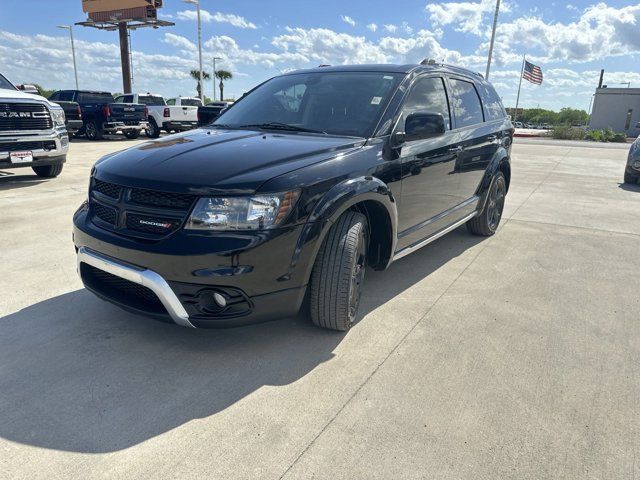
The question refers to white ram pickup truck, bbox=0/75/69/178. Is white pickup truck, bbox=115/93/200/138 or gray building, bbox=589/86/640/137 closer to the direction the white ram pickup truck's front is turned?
the gray building

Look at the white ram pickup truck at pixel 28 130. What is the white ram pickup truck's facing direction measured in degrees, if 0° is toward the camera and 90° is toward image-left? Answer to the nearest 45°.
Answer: approximately 315°

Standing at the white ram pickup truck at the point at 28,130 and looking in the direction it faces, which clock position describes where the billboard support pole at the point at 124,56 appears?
The billboard support pole is roughly at 8 o'clock from the white ram pickup truck.

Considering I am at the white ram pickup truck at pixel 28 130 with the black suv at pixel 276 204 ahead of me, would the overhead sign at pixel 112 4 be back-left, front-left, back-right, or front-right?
back-left

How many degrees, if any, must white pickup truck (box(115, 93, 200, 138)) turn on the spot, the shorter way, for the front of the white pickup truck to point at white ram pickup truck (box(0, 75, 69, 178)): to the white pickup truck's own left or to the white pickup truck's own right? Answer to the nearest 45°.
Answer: approximately 135° to the white pickup truck's own left

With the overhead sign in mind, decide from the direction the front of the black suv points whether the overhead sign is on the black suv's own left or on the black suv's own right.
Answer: on the black suv's own right

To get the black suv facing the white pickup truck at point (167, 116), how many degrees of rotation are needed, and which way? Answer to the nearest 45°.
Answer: approximately 135° to its right

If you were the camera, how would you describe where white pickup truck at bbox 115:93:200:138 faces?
facing away from the viewer and to the left of the viewer

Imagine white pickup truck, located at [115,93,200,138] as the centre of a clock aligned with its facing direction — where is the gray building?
The gray building is roughly at 4 o'clock from the white pickup truck.

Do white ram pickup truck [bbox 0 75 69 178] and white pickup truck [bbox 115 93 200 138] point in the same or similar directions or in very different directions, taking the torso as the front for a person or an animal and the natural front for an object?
very different directions

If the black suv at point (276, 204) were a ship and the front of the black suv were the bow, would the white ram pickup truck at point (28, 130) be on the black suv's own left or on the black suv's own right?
on the black suv's own right

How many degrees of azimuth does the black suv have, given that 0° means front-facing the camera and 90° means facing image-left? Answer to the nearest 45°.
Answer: approximately 45°
